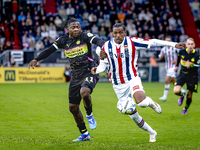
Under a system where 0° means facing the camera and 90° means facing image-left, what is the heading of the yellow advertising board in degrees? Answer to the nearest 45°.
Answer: approximately 0°

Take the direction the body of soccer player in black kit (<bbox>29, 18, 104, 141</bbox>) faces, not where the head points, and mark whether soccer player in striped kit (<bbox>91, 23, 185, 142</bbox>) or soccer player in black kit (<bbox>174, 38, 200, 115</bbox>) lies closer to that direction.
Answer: the soccer player in striped kit

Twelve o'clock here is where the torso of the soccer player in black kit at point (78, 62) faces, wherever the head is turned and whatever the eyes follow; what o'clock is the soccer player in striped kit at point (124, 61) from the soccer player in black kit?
The soccer player in striped kit is roughly at 10 o'clock from the soccer player in black kit.

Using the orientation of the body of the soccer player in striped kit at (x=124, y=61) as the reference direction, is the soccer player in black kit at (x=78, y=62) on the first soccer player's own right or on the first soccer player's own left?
on the first soccer player's own right

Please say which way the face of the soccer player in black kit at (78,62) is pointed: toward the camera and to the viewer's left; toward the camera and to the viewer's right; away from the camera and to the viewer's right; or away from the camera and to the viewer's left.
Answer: toward the camera and to the viewer's right

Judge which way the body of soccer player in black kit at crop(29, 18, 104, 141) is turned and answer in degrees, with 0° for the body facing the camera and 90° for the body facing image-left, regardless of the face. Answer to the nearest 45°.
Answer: approximately 0°

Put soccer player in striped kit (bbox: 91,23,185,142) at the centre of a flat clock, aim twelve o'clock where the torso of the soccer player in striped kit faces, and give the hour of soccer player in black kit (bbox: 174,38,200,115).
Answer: The soccer player in black kit is roughly at 7 o'clock from the soccer player in striped kit.

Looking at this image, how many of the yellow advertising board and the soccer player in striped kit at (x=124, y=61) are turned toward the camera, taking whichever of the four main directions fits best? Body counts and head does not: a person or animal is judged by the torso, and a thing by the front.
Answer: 2

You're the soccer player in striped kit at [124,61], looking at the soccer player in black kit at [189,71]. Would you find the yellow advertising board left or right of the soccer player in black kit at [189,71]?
left

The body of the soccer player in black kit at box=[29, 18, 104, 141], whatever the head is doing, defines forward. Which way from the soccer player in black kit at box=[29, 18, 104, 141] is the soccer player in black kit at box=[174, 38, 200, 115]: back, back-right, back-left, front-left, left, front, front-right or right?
back-left

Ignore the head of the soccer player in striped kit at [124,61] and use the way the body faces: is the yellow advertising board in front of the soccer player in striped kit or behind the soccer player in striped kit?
behind
